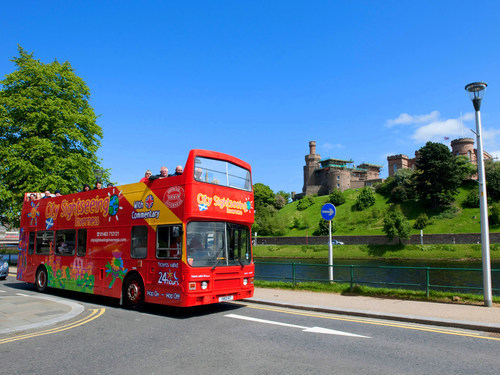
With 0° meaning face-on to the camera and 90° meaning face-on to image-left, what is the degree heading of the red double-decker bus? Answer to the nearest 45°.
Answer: approximately 315°

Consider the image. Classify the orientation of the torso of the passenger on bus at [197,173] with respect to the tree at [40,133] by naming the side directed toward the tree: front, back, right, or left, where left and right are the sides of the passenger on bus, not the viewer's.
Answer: back

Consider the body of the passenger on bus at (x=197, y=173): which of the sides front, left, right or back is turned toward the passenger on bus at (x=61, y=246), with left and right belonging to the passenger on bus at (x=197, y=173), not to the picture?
back

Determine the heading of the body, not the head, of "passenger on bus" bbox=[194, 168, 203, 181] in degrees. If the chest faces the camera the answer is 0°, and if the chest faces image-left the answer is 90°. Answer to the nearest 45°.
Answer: approximately 315°

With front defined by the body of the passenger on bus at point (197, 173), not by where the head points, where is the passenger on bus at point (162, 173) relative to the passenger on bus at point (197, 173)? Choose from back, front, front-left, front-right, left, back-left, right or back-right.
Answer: back

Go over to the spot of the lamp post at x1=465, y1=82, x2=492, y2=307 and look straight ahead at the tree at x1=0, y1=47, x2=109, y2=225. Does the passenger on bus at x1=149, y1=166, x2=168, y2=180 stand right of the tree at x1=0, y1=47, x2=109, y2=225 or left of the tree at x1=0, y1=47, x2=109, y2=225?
left

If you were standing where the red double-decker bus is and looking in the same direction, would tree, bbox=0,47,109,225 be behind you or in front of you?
behind
